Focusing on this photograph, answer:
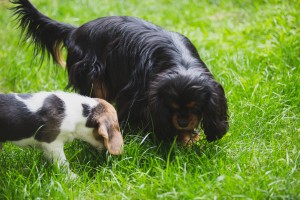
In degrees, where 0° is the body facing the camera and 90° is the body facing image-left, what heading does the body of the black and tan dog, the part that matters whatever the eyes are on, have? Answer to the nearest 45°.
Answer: approximately 315°

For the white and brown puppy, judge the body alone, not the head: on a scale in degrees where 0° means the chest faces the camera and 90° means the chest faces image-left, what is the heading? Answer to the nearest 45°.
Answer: approximately 270°
